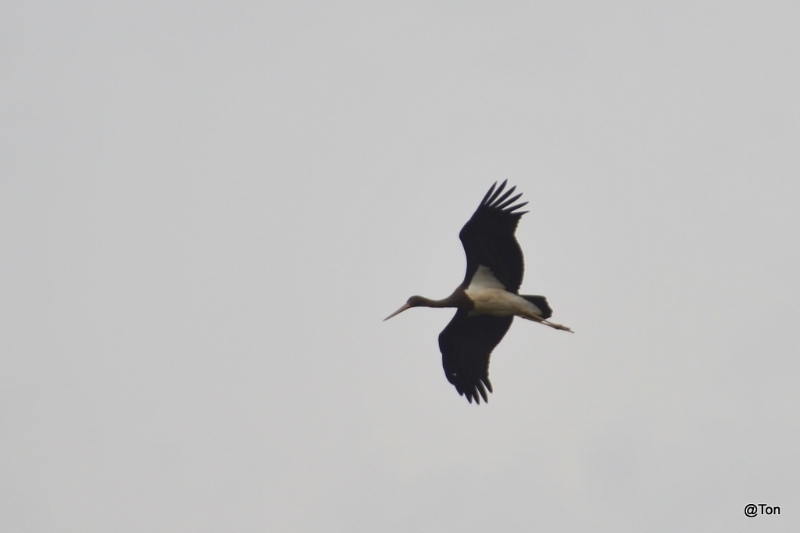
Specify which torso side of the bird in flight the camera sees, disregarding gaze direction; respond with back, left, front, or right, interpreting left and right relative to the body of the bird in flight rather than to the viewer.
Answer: left
